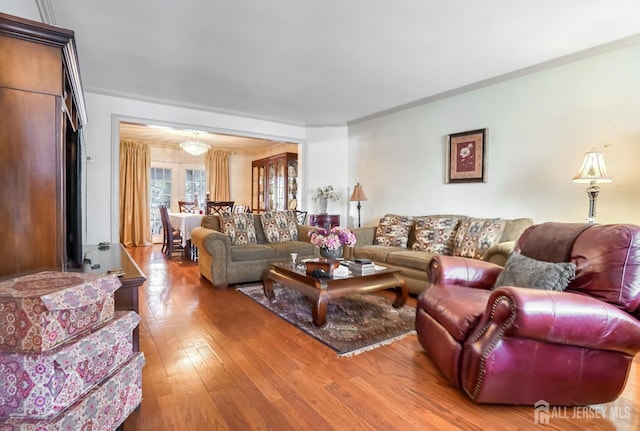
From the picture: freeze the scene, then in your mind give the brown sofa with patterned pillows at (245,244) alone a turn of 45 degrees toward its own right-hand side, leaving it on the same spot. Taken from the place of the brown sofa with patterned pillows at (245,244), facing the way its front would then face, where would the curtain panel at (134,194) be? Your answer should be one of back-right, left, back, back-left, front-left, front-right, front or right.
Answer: back-right

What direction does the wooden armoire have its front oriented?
to the viewer's right

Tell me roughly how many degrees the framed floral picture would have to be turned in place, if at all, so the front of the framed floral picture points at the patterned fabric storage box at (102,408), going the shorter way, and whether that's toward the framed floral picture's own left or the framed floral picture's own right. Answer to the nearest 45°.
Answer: approximately 45° to the framed floral picture's own left

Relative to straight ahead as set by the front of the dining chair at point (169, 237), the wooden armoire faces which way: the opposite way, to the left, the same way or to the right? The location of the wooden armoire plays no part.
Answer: the same way

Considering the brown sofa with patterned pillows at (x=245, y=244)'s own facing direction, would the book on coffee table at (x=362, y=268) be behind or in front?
in front

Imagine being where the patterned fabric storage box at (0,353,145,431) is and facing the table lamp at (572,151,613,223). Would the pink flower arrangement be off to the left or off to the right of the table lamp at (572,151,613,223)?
left

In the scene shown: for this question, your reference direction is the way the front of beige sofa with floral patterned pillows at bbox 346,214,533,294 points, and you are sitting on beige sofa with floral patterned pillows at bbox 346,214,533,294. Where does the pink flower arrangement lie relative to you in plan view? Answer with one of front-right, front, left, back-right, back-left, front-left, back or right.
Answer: front

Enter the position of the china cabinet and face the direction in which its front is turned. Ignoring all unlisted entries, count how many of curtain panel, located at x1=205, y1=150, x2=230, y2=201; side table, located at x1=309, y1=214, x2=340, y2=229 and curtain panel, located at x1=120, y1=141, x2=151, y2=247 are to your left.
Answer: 1

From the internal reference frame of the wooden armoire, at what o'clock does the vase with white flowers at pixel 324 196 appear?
The vase with white flowers is roughly at 11 o'clock from the wooden armoire.

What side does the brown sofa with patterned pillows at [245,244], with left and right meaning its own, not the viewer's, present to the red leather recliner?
front

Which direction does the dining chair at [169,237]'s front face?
to the viewer's right

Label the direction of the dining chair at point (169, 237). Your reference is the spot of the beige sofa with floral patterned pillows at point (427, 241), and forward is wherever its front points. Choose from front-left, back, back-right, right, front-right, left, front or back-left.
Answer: front-right

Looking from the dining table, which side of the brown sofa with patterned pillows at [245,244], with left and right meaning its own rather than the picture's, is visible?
back

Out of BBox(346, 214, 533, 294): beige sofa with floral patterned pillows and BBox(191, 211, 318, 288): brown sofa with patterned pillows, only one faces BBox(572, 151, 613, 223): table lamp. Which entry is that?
BBox(191, 211, 318, 288): brown sofa with patterned pillows

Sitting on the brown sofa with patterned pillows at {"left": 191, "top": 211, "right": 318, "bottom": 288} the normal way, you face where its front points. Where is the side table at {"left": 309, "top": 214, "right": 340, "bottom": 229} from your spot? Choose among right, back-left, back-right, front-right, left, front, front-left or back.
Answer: left

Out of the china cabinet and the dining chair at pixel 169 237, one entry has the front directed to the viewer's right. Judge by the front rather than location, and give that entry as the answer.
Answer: the dining chair

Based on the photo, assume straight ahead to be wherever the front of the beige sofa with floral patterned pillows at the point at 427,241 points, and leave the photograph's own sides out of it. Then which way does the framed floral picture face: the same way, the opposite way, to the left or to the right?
the same way

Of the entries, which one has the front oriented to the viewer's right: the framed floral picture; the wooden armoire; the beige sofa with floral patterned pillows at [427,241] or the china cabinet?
the wooden armoire

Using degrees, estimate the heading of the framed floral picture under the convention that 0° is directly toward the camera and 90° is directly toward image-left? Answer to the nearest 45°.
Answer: approximately 45°

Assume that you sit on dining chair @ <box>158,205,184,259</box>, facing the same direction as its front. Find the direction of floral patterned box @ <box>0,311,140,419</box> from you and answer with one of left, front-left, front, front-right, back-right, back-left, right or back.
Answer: right
